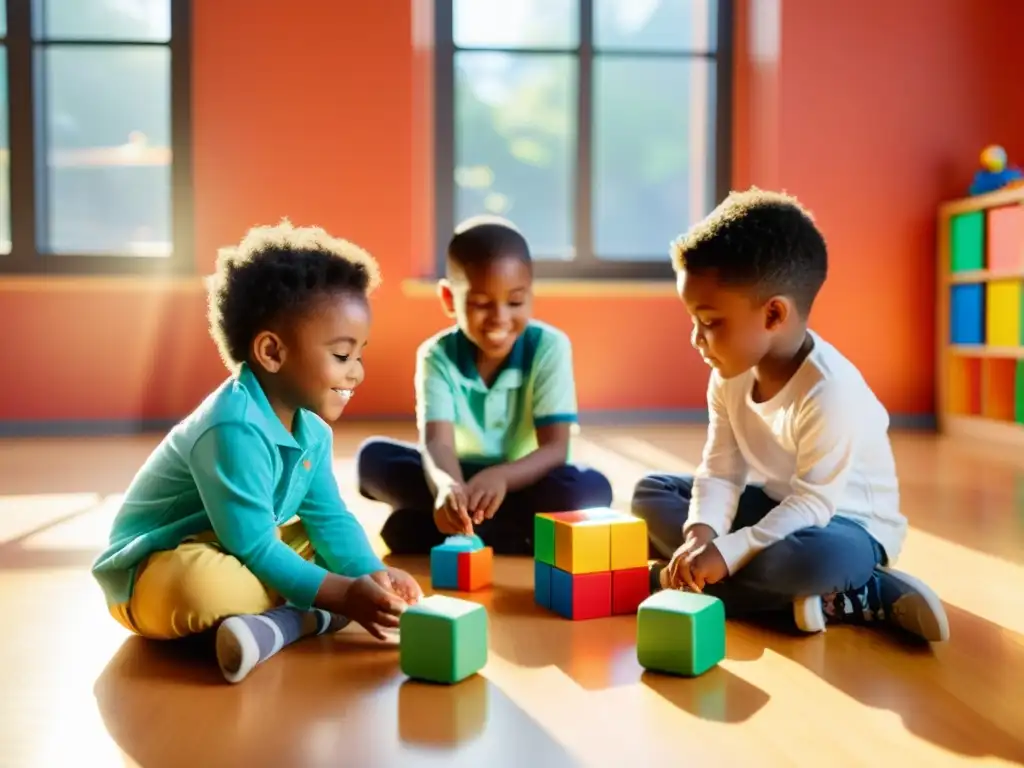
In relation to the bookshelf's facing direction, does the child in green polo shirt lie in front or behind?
in front

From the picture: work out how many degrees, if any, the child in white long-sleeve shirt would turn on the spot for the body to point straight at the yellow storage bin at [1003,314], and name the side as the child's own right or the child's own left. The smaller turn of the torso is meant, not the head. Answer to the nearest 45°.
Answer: approximately 135° to the child's own right

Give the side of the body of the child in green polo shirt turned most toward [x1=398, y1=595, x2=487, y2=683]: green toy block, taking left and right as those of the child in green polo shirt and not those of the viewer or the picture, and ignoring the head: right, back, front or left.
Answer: front

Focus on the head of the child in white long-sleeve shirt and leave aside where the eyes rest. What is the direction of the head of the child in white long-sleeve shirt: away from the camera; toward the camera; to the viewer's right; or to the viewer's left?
to the viewer's left

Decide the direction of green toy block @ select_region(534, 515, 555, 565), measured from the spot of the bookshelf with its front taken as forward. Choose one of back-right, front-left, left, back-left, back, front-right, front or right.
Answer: front-left

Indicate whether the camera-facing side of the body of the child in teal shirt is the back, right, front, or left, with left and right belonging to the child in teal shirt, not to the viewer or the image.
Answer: right

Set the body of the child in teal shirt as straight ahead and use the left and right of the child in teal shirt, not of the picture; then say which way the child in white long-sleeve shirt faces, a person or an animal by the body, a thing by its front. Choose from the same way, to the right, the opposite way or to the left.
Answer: the opposite way

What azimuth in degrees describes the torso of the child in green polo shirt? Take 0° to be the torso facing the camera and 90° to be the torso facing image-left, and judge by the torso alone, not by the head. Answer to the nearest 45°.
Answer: approximately 0°

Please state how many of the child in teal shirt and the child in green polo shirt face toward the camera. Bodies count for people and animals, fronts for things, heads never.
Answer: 1

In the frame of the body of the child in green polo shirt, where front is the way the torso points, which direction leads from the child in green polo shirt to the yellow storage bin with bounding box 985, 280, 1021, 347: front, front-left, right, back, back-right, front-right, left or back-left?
back-left

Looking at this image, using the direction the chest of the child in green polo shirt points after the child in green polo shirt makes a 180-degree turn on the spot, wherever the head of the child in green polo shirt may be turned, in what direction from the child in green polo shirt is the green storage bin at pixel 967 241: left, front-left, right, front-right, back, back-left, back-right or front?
front-right

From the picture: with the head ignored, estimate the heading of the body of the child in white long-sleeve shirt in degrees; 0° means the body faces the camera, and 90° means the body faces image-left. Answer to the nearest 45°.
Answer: approximately 45°

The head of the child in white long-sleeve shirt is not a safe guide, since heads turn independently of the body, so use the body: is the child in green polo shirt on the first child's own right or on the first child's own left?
on the first child's own right

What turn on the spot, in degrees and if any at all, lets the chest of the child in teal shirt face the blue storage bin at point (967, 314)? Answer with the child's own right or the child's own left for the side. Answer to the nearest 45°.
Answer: approximately 45° to the child's own left

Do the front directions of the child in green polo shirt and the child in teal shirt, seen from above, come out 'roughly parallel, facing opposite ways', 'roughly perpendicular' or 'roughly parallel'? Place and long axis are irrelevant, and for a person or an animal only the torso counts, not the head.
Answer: roughly perpendicular
